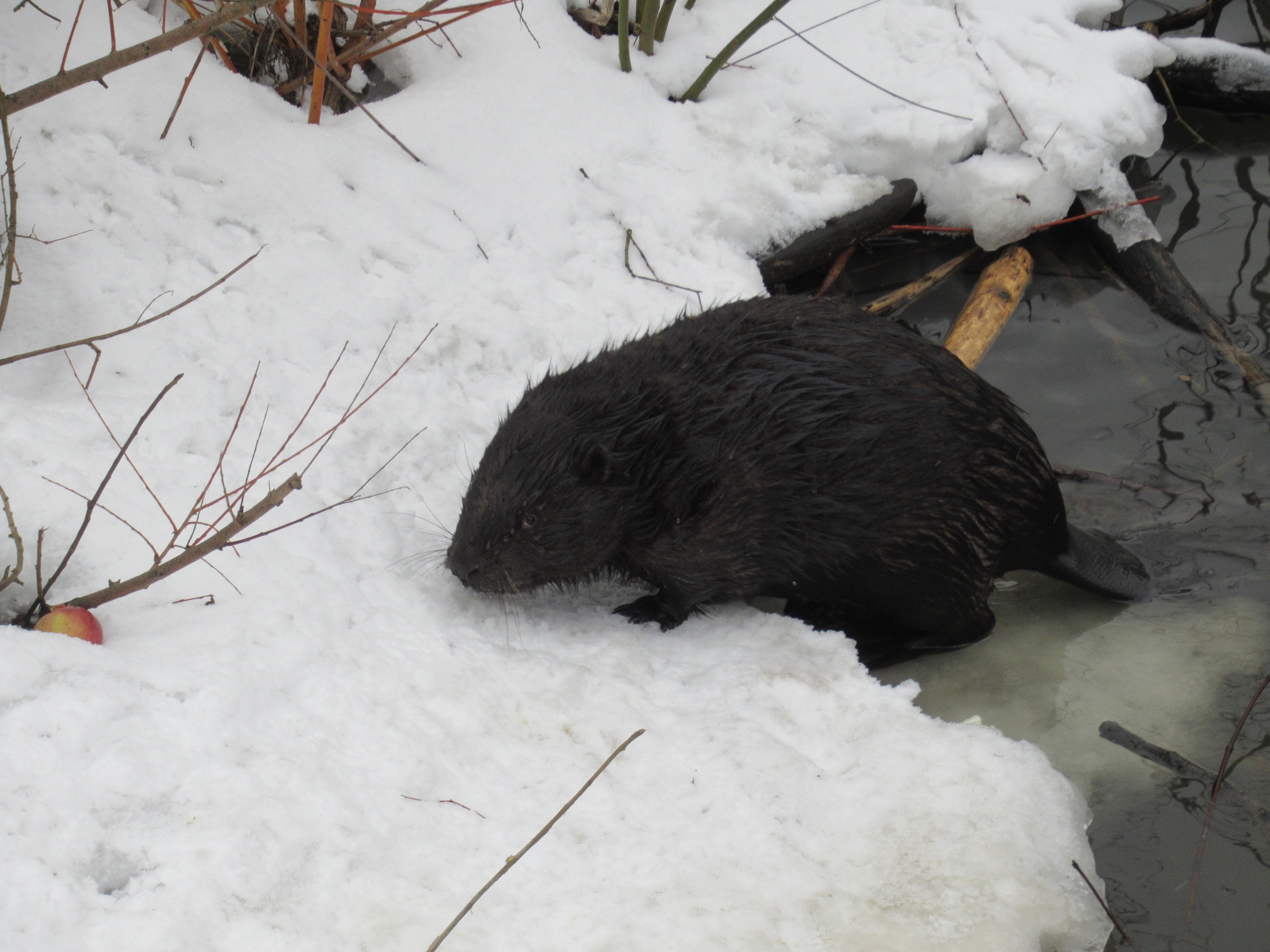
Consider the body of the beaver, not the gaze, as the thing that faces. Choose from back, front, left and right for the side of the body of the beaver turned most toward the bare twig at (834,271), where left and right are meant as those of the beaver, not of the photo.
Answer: right

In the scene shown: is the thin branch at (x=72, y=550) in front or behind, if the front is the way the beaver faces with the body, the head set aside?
in front

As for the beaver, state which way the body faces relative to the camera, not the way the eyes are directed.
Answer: to the viewer's left

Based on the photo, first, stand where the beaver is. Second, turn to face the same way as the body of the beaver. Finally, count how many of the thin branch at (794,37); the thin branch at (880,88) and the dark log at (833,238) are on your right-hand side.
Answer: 3

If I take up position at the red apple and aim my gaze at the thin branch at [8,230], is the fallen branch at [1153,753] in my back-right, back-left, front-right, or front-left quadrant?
back-right

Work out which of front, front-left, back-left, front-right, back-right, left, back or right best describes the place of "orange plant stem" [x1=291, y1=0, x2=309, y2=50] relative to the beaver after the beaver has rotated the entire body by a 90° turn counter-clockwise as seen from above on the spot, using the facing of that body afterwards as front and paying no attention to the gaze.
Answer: back-right

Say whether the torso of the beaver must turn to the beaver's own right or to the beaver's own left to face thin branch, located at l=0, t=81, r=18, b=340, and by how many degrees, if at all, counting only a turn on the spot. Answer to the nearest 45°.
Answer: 0° — it already faces it

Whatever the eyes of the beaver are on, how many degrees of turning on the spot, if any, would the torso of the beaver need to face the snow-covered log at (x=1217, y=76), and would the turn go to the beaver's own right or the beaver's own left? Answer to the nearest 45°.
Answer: approximately 135° to the beaver's own right

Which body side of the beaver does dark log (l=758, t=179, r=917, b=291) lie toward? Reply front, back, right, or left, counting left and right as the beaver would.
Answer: right

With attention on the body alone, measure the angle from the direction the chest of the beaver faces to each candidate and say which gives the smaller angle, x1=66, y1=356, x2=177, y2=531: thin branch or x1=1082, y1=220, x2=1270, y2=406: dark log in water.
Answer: the thin branch

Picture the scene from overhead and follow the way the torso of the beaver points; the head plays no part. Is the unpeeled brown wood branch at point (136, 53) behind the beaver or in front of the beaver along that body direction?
in front

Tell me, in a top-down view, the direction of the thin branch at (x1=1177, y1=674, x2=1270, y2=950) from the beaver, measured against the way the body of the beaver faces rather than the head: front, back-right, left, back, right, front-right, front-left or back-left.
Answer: back-left
